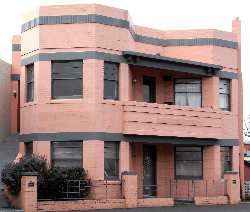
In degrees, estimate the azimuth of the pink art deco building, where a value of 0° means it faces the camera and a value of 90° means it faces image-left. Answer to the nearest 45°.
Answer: approximately 0°

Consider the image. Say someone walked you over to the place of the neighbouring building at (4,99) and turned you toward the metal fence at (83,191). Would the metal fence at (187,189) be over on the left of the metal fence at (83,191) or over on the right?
left

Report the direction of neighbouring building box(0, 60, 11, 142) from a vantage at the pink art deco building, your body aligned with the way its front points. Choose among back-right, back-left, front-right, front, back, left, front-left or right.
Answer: back-right

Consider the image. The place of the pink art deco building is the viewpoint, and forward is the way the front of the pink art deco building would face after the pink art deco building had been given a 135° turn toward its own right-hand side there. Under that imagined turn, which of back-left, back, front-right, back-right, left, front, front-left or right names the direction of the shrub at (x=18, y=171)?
left
